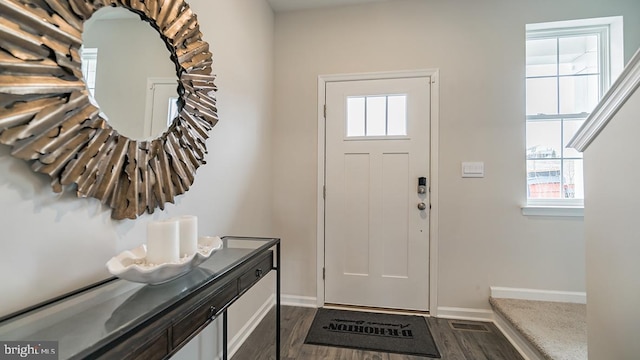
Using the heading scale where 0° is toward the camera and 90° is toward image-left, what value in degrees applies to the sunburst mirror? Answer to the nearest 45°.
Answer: approximately 315°

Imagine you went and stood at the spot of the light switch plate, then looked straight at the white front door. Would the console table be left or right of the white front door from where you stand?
left

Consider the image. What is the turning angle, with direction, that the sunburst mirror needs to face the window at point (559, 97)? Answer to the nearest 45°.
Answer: approximately 45° to its left

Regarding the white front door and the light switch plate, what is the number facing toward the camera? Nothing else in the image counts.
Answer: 2

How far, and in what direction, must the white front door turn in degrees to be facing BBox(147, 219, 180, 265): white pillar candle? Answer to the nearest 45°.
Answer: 0° — it already faces it

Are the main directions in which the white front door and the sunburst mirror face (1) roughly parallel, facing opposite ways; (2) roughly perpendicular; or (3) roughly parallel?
roughly perpendicular

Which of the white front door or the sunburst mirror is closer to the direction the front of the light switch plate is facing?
the sunburst mirror

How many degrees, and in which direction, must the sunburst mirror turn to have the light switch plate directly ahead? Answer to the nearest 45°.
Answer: approximately 45° to its left

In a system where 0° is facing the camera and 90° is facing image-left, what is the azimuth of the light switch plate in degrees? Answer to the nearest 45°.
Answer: approximately 0°
